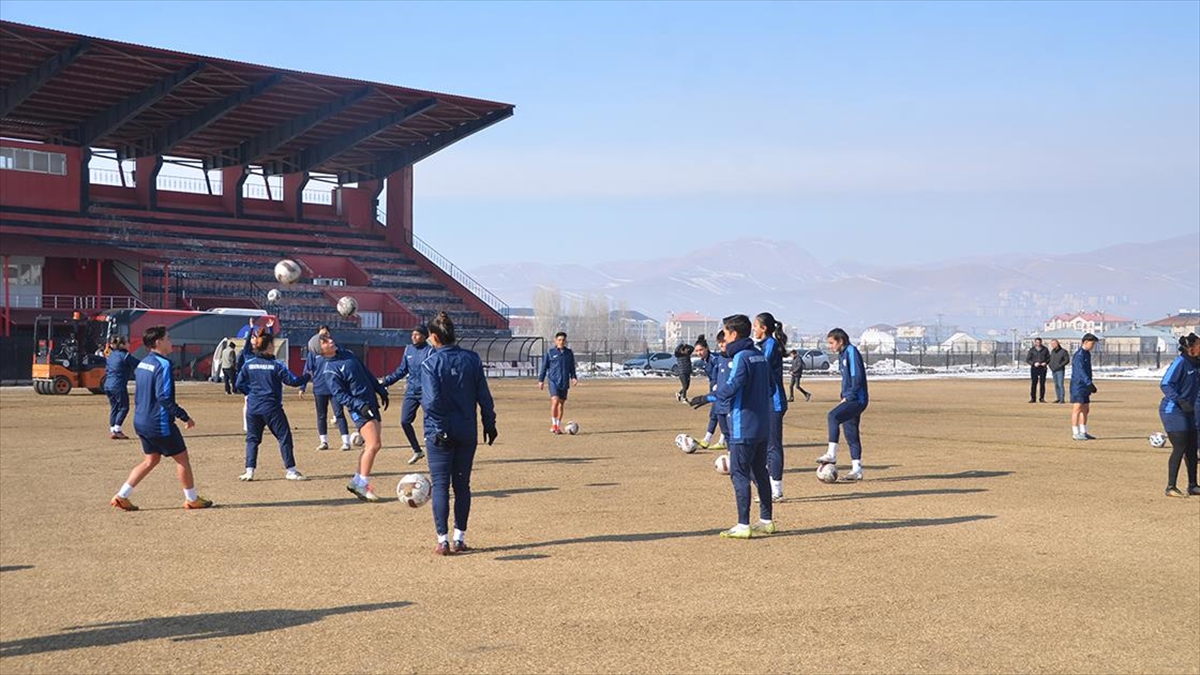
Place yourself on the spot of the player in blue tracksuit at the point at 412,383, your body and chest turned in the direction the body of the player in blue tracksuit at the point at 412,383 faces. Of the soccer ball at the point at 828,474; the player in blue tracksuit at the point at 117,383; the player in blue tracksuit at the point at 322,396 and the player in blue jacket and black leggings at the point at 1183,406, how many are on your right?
2

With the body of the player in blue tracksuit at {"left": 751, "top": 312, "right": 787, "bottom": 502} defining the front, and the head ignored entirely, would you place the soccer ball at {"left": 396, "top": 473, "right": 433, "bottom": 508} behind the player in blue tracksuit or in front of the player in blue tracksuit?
in front

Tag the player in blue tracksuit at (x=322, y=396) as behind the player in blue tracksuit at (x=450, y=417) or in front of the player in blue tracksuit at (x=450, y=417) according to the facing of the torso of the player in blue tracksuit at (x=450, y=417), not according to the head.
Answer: in front

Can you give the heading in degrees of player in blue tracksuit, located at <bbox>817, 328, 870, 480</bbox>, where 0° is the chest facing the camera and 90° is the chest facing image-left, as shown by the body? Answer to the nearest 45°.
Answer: approximately 90°

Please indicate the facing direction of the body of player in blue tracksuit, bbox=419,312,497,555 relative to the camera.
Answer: away from the camera

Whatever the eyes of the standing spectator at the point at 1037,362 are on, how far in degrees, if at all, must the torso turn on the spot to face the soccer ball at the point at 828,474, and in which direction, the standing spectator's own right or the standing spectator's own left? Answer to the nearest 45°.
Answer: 0° — they already face it
